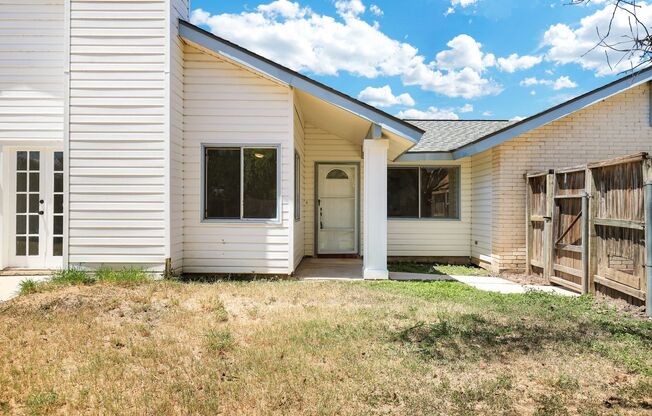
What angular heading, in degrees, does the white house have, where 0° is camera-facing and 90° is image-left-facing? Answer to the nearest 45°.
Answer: approximately 0°
